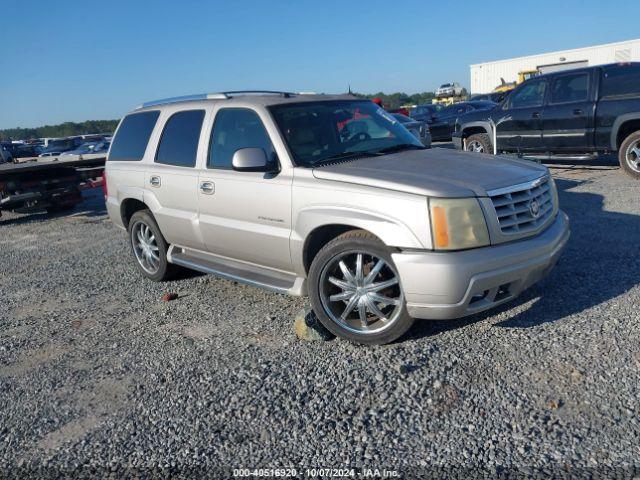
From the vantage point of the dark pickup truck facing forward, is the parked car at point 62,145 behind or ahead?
ahead

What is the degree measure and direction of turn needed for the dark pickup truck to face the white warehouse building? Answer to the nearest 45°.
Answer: approximately 45° to its right

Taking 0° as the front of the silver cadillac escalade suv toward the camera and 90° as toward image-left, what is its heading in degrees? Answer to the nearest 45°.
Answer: approximately 315°

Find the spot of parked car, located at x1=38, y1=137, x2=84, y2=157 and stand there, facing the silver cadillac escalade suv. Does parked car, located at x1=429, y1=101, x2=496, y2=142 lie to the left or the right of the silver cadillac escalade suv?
left

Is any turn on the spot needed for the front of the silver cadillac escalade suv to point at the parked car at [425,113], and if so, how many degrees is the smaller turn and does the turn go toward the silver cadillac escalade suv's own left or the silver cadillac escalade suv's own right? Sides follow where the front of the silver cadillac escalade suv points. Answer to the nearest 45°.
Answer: approximately 135° to the silver cadillac escalade suv's own left

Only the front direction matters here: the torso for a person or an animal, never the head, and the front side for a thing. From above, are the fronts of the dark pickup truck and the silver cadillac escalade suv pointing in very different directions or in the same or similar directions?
very different directions

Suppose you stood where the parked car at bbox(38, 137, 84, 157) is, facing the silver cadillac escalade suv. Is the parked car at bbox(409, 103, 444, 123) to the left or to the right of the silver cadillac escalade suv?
left

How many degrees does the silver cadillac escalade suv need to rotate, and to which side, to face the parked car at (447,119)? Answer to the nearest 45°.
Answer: approximately 135° to its left

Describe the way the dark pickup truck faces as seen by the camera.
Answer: facing away from the viewer and to the left of the viewer

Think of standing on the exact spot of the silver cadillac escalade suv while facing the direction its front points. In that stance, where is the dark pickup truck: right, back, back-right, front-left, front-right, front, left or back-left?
left

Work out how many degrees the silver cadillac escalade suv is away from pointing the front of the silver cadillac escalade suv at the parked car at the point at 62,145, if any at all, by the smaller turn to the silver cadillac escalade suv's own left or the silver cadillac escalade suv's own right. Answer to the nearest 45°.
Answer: approximately 180°
